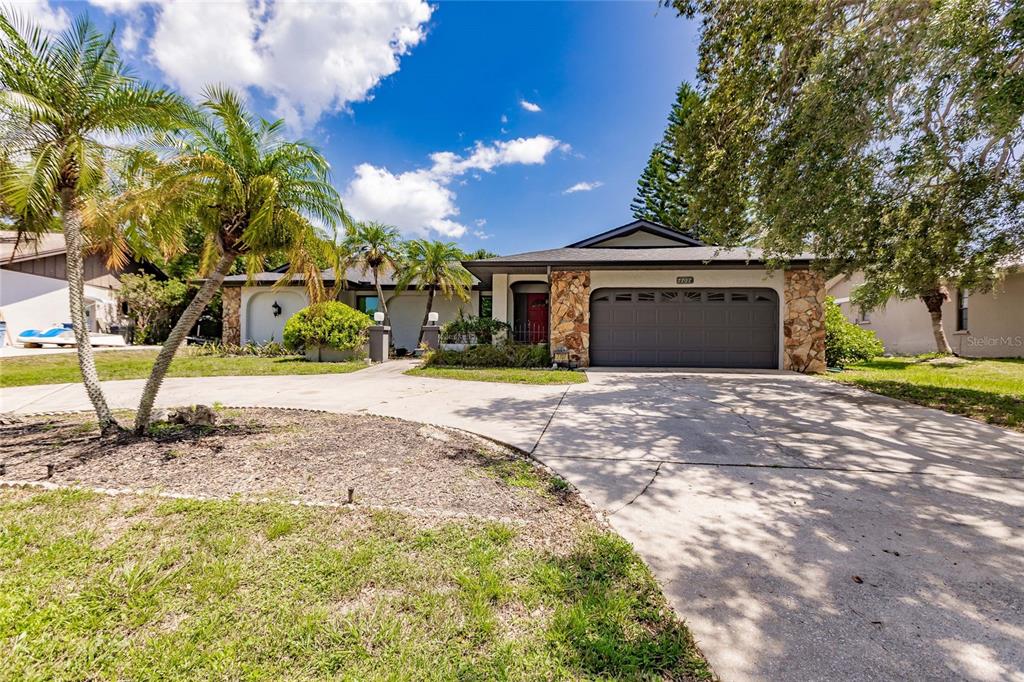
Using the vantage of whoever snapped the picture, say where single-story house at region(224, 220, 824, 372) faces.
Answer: facing the viewer

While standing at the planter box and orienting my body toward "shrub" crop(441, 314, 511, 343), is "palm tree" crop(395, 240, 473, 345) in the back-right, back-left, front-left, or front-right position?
front-left

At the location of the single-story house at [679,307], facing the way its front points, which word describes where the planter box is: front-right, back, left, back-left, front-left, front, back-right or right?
right

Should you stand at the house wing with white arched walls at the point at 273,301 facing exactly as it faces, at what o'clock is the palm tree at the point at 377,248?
The palm tree is roughly at 10 o'clock from the house wing with white arched walls.

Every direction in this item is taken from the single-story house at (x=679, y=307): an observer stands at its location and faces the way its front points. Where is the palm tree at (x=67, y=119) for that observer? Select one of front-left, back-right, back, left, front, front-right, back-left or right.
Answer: front-right

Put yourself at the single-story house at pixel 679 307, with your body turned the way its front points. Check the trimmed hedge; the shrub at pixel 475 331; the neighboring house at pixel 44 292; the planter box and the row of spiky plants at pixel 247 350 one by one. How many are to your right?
5

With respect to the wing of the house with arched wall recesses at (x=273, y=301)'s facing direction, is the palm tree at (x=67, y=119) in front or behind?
in front
